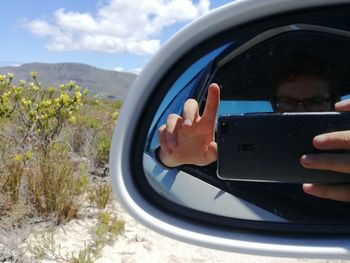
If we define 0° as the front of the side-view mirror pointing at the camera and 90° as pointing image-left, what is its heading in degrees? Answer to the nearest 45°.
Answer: approximately 0°

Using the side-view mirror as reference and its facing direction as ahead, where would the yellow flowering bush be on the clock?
The yellow flowering bush is roughly at 5 o'clock from the side-view mirror.
